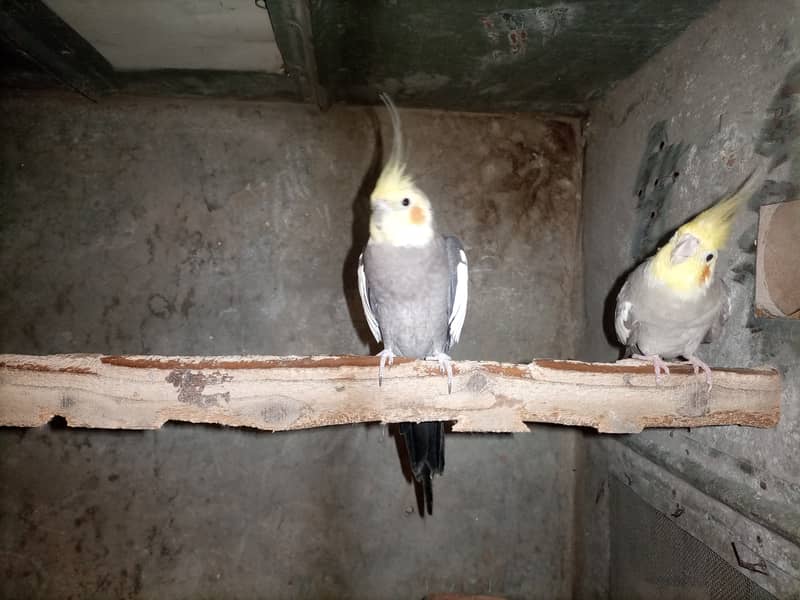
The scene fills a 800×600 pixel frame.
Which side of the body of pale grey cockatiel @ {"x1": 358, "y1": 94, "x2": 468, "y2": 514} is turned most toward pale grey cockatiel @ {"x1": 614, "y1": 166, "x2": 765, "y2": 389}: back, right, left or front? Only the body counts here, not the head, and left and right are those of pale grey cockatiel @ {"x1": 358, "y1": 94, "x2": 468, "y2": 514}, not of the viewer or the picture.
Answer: left

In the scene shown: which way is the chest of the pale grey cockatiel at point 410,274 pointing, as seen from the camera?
toward the camera

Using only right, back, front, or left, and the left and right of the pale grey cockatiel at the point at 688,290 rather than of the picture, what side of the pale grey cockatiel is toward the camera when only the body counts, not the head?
front

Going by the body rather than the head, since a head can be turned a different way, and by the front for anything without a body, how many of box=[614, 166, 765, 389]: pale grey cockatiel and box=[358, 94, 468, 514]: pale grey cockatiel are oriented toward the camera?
2
